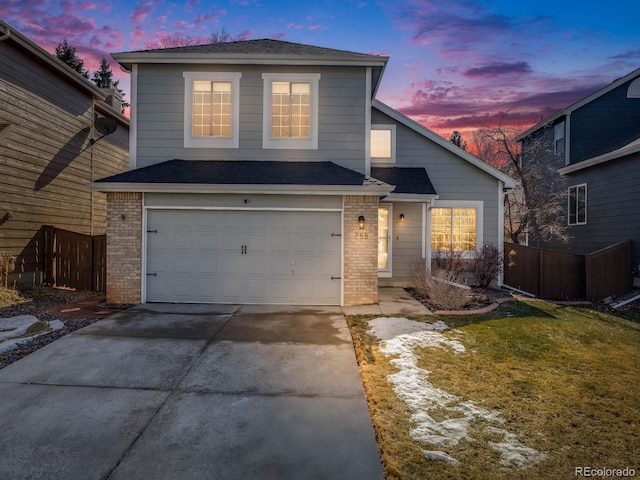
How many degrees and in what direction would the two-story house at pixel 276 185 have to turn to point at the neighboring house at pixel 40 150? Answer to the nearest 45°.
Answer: approximately 90° to its right

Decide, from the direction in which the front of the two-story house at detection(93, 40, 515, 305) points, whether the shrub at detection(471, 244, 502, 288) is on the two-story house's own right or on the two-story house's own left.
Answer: on the two-story house's own left

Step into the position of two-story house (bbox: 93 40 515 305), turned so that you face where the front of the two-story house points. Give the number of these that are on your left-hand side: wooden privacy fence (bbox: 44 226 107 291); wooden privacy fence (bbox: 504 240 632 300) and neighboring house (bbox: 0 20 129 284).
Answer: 1

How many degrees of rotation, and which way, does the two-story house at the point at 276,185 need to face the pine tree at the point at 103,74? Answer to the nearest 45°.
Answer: approximately 135° to its right

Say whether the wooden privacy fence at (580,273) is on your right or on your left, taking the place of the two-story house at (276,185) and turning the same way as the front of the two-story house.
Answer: on your left

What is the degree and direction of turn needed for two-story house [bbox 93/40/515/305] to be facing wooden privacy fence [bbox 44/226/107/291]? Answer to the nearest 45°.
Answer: approximately 90° to its right

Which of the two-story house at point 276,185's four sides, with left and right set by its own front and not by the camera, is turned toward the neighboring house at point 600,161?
left

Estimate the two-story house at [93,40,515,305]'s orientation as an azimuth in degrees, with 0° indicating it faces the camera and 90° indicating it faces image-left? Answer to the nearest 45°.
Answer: approximately 0°

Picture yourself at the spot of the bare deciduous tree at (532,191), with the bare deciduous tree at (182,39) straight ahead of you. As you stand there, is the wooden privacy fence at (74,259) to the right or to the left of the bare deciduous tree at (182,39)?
left

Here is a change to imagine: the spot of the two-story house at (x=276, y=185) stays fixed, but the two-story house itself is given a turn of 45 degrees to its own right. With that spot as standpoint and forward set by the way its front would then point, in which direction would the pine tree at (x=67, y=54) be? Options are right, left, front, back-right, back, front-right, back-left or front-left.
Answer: right
